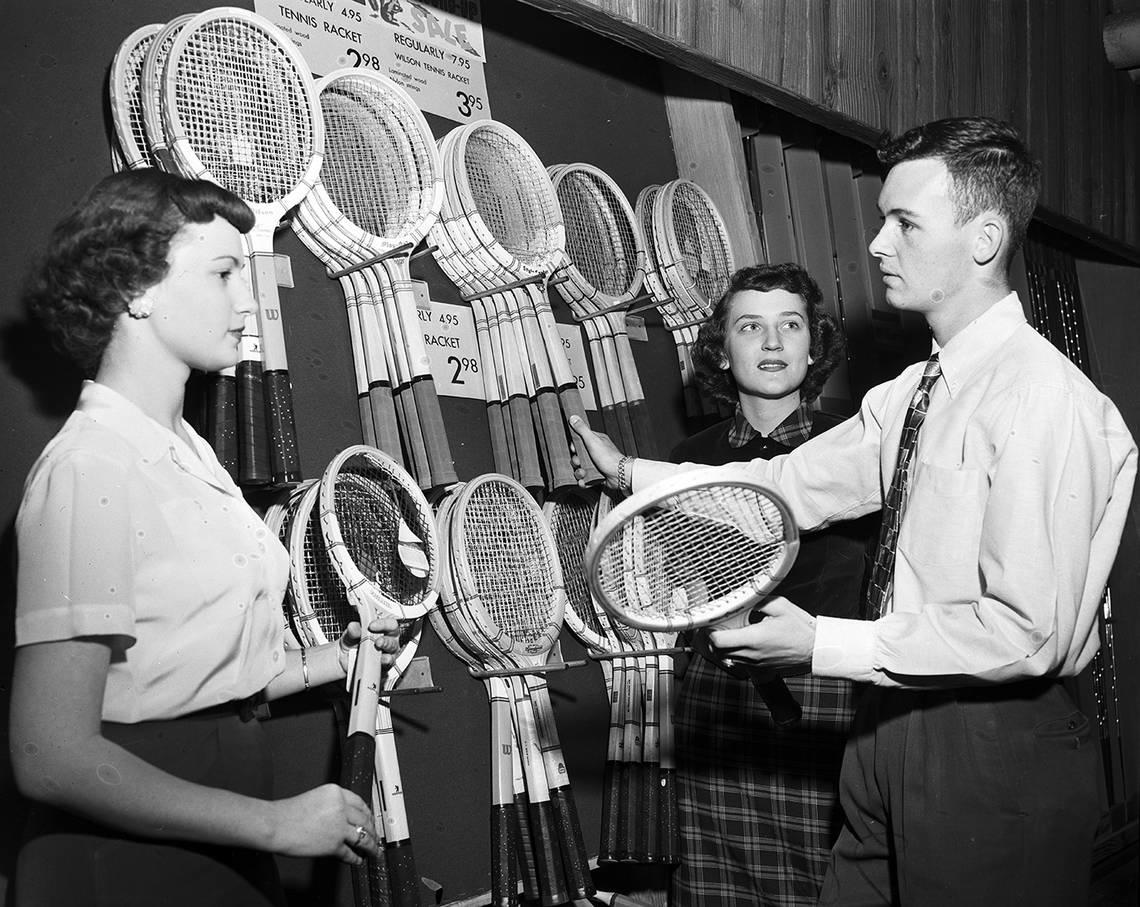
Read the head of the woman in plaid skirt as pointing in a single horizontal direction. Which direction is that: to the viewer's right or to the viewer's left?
to the viewer's right

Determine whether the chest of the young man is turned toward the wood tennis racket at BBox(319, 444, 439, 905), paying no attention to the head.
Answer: yes

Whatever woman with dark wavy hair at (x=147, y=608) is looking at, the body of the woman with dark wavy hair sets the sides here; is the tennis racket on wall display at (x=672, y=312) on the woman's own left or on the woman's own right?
on the woman's own left

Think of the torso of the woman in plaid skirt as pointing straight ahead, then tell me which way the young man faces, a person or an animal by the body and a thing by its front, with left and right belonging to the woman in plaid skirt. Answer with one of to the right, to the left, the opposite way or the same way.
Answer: to the right

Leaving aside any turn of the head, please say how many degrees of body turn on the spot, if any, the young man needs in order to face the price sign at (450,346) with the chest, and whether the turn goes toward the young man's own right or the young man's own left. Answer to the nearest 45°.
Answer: approximately 45° to the young man's own right

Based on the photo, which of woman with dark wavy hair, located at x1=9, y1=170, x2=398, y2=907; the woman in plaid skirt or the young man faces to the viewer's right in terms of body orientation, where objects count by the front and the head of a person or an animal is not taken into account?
the woman with dark wavy hair

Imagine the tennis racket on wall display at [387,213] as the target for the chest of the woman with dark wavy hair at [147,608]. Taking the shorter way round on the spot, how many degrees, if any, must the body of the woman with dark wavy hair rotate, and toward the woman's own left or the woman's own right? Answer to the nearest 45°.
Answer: approximately 45° to the woman's own left

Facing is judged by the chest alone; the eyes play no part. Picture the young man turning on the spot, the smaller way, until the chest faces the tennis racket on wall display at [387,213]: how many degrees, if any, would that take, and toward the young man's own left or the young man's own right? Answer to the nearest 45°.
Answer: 0° — they already face it

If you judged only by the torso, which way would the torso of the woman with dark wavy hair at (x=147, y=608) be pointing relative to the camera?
to the viewer's right

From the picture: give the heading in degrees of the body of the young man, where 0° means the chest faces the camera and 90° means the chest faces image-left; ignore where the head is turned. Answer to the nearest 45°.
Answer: approximately 90°

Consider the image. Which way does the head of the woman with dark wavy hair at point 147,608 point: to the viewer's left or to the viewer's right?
to the viewer's right
